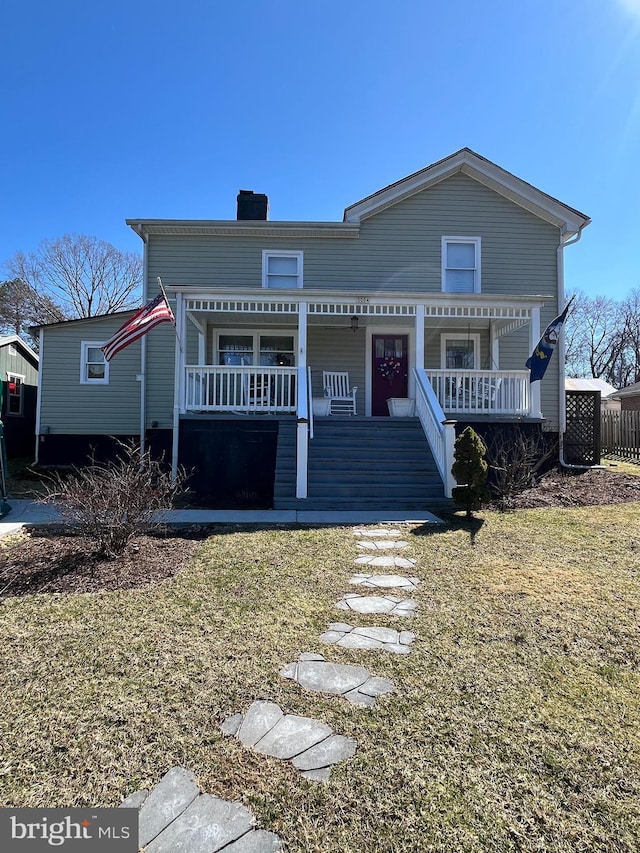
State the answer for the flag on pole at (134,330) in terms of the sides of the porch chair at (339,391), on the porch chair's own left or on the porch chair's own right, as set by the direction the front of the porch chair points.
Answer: on the porch chair's own right

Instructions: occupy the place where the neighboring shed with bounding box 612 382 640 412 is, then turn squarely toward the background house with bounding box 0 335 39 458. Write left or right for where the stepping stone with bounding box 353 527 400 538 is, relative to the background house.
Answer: left

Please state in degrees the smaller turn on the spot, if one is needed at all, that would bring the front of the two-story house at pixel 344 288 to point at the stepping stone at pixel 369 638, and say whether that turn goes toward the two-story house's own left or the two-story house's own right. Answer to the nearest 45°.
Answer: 0° — it already faces it

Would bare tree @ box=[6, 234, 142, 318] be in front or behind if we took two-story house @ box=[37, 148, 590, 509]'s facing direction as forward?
behind

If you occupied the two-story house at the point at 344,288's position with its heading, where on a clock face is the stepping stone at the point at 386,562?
The stepping stone is roughly at 12 o'clock from the two-story house.

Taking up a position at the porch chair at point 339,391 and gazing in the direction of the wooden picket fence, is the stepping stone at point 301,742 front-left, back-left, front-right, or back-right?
back-right

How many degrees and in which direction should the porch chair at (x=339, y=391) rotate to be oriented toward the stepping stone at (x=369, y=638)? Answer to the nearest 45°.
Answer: approximately 45° to its right

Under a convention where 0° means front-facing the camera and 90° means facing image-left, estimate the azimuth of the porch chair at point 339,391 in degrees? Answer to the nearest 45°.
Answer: approximately 315°

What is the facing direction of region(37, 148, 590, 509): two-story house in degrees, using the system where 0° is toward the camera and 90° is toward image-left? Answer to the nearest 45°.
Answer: approximately 0°

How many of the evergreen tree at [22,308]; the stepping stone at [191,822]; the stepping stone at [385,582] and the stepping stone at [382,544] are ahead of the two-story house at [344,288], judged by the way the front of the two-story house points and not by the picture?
3

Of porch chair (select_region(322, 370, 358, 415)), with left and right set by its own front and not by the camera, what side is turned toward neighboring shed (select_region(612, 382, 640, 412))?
left
